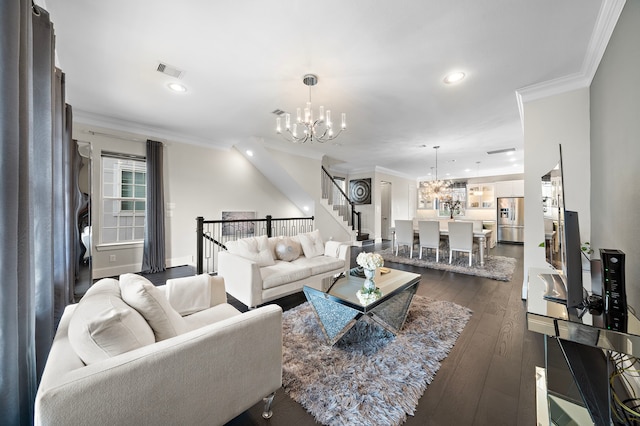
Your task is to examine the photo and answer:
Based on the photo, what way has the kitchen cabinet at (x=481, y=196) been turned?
toward the camera

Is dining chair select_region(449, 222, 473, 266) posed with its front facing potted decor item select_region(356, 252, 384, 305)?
no

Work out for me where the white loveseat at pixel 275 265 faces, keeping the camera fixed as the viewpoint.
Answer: facing the viewer and to the right of the viewer

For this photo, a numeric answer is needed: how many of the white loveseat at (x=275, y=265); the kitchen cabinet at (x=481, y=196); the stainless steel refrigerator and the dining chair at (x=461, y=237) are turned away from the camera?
1

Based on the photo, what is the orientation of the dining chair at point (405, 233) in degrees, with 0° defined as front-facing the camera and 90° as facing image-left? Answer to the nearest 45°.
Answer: approximately 180°

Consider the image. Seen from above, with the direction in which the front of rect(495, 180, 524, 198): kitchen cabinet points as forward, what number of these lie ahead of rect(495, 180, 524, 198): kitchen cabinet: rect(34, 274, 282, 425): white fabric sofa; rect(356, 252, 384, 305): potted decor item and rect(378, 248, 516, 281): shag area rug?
3

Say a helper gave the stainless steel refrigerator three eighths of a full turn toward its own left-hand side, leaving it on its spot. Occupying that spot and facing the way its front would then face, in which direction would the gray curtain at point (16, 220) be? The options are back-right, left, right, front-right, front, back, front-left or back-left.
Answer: back-right

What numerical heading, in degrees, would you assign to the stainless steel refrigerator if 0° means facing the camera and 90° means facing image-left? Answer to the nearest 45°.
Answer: approximately 0°

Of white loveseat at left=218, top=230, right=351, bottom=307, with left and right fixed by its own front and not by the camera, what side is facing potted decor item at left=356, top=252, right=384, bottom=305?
front

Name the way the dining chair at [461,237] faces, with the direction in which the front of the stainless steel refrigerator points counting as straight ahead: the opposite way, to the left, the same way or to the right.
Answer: the opposite way

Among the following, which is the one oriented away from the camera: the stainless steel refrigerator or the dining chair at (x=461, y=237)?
the dining chair

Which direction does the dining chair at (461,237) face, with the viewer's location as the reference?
facing away from the viewer

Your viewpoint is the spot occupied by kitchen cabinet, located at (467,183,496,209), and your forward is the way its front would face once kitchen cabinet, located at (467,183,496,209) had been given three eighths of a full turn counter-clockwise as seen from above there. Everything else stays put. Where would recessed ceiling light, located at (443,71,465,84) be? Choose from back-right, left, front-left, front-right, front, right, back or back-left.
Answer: back-right

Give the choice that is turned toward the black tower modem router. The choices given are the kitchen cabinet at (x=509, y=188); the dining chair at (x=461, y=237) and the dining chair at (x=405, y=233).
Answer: the kitchen cabinet

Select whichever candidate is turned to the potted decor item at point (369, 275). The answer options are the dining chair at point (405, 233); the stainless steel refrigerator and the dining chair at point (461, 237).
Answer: the stainless steel refrigerator

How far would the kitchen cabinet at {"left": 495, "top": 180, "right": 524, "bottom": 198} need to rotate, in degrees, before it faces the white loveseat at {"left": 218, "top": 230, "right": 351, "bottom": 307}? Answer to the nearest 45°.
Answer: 0° — it already faces it

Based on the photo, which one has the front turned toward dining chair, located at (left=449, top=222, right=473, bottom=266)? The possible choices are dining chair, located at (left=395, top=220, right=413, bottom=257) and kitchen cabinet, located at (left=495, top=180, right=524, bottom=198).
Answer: the kitchen cabinet

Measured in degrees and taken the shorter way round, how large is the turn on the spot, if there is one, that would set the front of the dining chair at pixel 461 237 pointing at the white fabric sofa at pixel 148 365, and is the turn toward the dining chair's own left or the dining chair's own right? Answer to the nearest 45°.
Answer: approximately 180°
